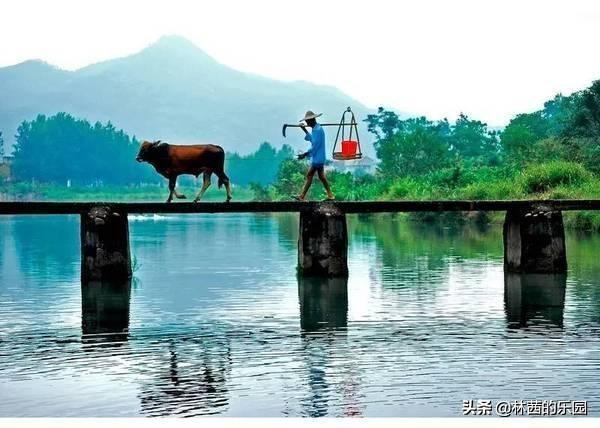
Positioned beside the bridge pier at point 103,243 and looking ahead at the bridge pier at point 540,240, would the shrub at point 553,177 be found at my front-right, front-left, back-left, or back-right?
front-left

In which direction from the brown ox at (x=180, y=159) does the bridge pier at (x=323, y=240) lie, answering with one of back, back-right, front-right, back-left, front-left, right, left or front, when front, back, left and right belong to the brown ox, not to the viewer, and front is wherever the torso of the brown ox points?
back

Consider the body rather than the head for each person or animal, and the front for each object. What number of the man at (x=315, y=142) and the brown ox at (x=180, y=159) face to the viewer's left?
2

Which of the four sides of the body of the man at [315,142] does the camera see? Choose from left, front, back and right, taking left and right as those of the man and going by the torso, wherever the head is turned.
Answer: left

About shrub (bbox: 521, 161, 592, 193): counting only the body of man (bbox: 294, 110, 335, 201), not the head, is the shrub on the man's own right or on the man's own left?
on the man's own right

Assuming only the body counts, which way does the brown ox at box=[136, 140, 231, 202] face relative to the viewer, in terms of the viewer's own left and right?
facing to the left of the viewer

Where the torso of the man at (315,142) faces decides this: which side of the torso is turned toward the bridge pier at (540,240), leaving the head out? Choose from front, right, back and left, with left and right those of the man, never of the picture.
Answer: back

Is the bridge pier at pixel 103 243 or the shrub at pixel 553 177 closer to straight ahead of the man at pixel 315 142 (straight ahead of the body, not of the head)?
the bridge pier

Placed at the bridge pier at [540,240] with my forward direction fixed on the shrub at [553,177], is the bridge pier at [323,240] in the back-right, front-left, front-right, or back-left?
back-left
